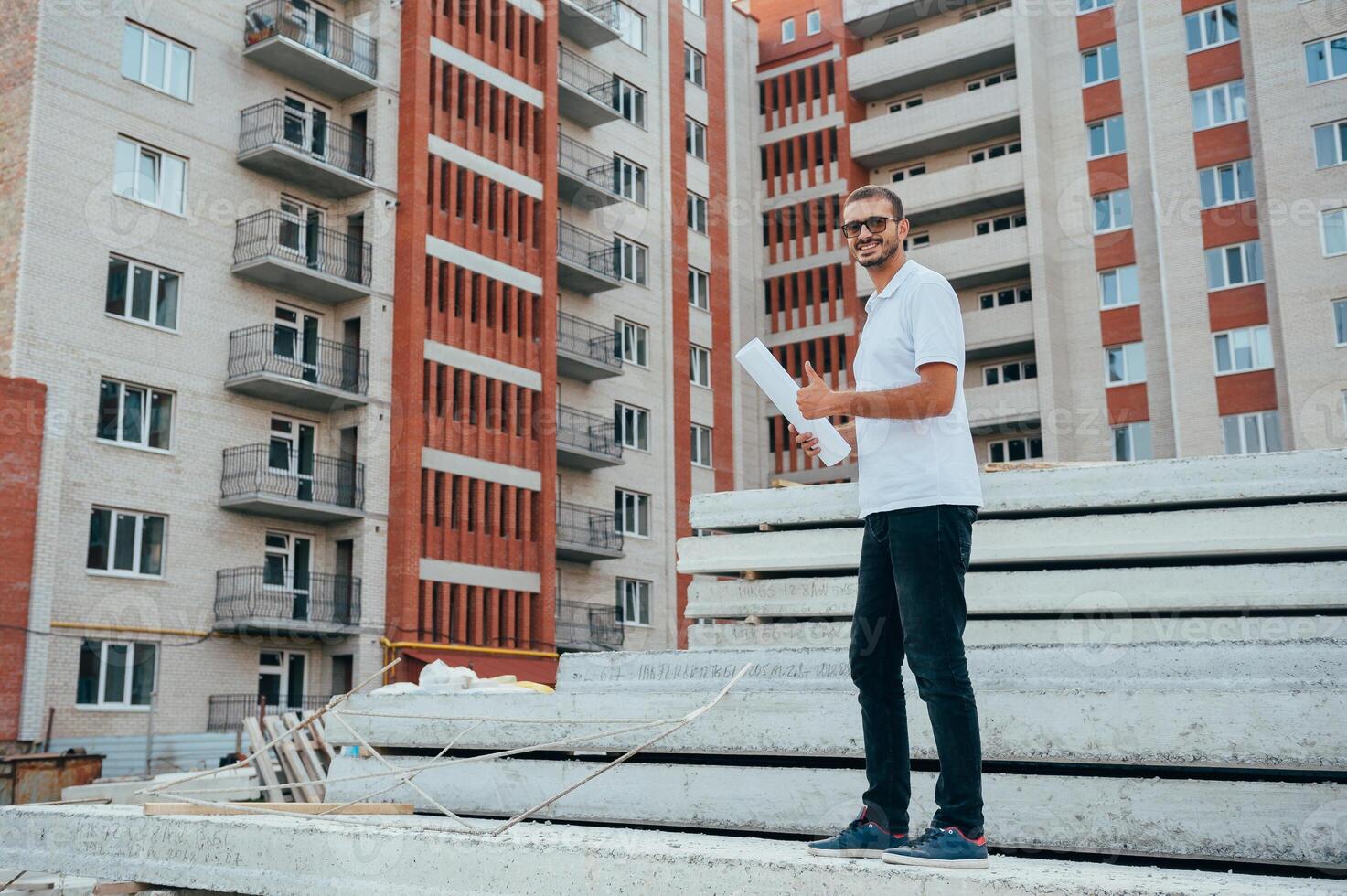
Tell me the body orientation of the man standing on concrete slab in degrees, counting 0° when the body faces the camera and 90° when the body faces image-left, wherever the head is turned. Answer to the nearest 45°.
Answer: approximately 90°

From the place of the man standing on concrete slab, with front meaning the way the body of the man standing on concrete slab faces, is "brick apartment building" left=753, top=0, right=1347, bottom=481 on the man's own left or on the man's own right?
on the man's own right

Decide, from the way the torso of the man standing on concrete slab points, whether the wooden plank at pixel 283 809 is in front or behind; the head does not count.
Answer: in front

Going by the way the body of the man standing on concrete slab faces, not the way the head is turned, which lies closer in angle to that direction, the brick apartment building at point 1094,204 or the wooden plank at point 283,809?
the wooden plank
